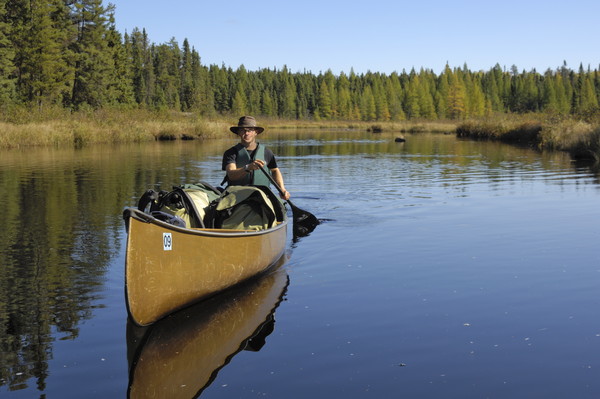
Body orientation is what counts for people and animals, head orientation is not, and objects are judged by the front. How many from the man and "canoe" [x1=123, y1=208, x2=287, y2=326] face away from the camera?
0
